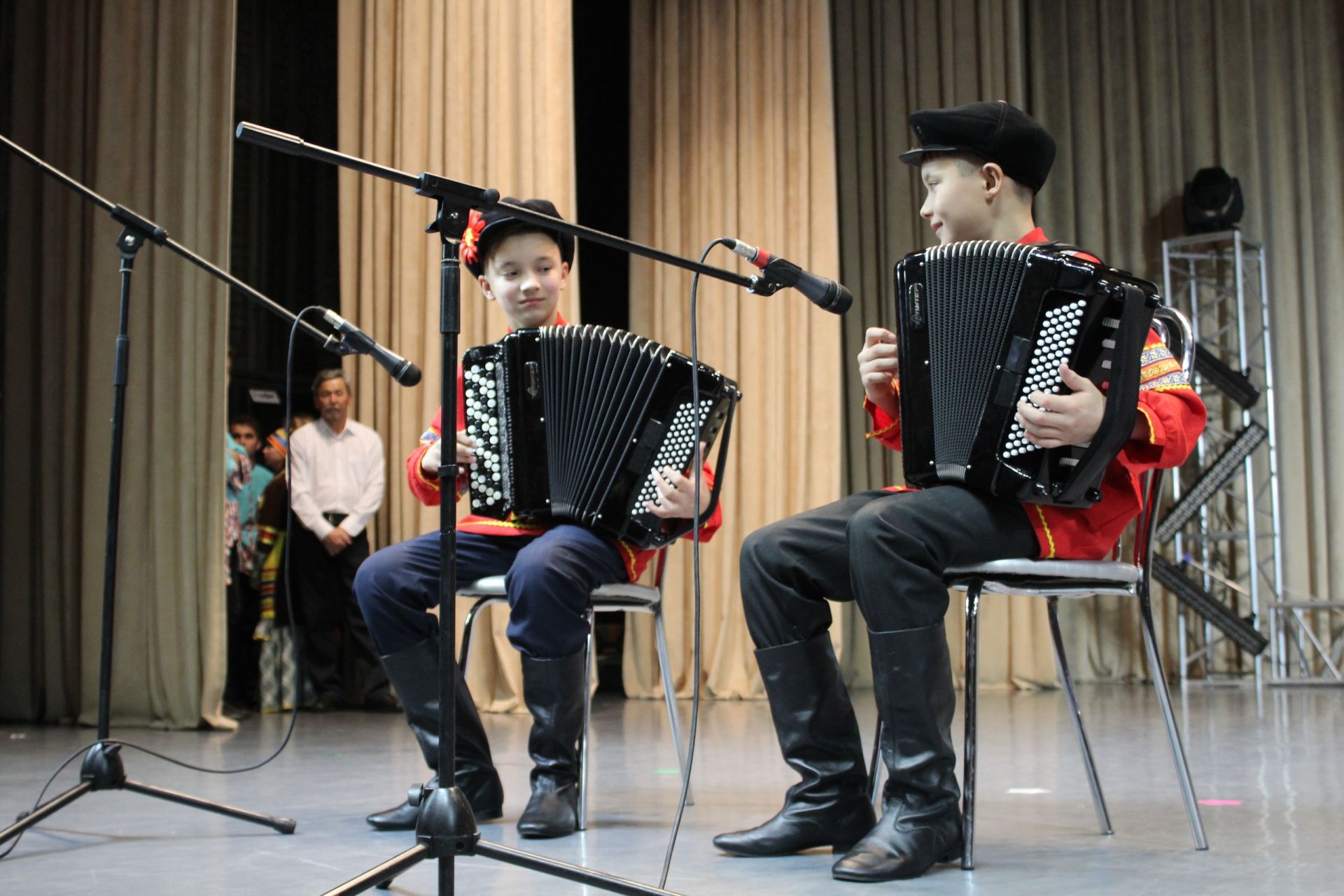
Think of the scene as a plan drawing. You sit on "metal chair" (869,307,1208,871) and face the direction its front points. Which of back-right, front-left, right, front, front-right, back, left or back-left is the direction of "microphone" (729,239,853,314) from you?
front

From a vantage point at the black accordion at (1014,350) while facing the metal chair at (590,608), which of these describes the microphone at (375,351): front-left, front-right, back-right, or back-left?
front-left

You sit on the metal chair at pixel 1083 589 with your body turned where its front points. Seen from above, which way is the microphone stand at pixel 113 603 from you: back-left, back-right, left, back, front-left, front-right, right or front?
front-right

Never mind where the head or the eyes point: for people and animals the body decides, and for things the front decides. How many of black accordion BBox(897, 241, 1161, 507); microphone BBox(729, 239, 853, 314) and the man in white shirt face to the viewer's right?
1

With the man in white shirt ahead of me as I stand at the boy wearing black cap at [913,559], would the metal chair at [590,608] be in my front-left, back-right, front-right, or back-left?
front-left

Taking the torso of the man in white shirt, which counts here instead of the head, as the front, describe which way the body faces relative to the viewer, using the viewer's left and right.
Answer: facing the viewer

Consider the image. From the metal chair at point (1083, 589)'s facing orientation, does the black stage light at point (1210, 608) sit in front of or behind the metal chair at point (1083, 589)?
behind

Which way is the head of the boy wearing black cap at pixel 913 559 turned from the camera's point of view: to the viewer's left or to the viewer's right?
to the viewer's left

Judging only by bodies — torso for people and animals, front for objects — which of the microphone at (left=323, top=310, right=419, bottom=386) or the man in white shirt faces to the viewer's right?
the microphone

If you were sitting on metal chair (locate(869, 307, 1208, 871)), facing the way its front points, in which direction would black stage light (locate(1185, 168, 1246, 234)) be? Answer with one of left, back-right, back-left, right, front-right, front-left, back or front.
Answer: back-right

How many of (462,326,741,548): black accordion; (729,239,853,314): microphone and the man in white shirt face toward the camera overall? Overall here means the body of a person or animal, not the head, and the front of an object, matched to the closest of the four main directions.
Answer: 2

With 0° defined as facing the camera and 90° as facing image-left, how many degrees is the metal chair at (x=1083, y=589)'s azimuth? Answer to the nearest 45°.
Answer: approximately 45°

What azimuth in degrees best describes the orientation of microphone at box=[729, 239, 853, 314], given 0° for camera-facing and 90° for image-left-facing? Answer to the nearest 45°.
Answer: approximately 270°

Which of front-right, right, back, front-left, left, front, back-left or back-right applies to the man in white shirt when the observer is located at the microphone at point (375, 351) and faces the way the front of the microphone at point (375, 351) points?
left

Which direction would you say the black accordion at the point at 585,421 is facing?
toward the camera

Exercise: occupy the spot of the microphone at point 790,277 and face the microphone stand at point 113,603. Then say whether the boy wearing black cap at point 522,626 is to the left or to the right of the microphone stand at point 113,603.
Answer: right

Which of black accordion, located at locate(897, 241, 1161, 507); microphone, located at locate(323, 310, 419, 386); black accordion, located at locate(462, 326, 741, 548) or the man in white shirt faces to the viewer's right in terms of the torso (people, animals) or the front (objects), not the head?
the microphone

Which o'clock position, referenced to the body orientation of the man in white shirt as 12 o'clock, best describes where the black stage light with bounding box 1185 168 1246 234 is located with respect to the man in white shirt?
The black stage light is roughly at 9 o'clock from the man in white shirt.
